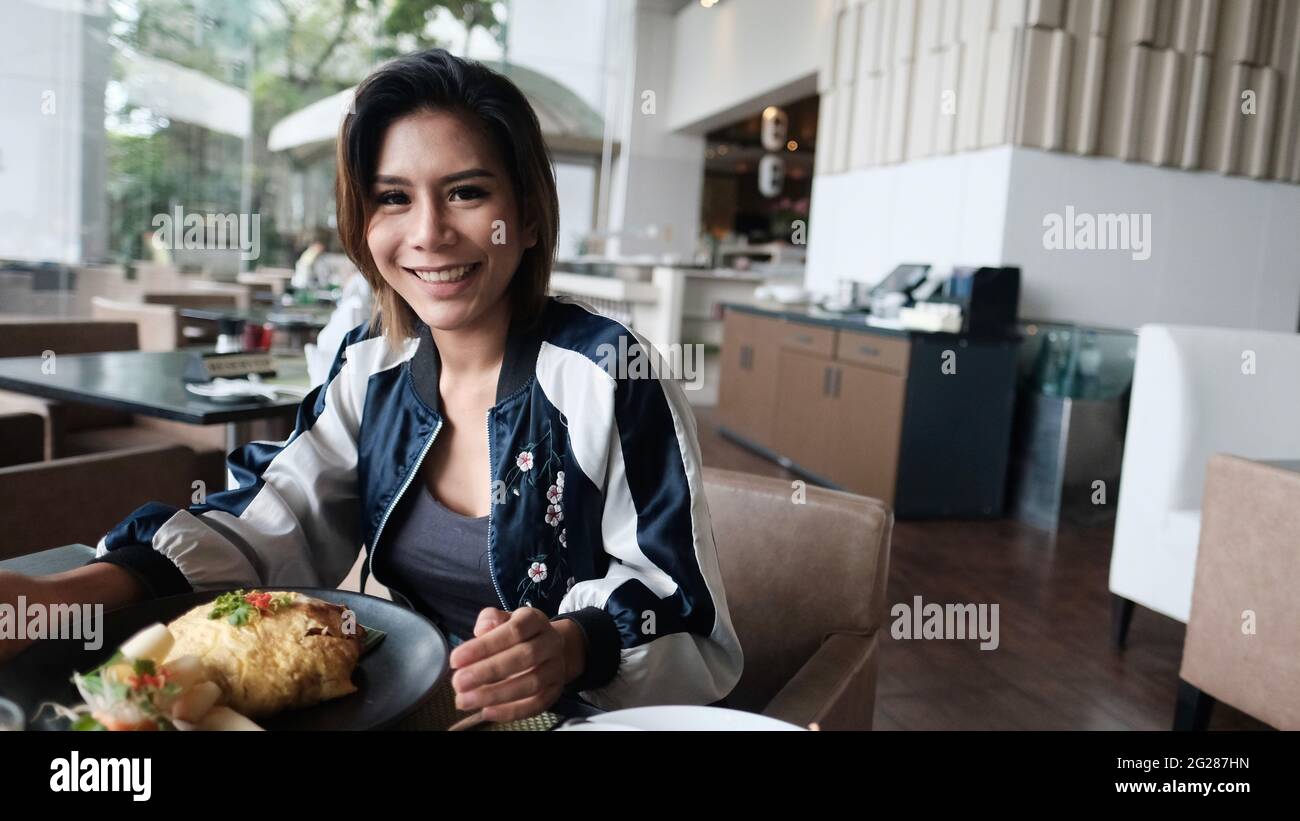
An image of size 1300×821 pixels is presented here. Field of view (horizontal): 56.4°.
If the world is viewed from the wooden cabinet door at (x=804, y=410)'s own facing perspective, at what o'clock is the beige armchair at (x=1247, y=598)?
The beige armchair is roughly at 10 o'clock from the wooden cabinet door.

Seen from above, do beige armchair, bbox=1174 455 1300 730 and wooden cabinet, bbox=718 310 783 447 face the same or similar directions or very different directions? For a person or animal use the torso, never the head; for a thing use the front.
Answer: very different directions

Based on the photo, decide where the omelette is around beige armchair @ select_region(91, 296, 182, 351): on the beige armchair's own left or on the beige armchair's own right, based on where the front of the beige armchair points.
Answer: on the beige armchair's own right

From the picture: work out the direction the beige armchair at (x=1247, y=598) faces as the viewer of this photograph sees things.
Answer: facing away from the viewer and to the right of the viewer

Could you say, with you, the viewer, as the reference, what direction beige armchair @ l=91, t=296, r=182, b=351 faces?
facing away from the viewer and to the right of the viewer
